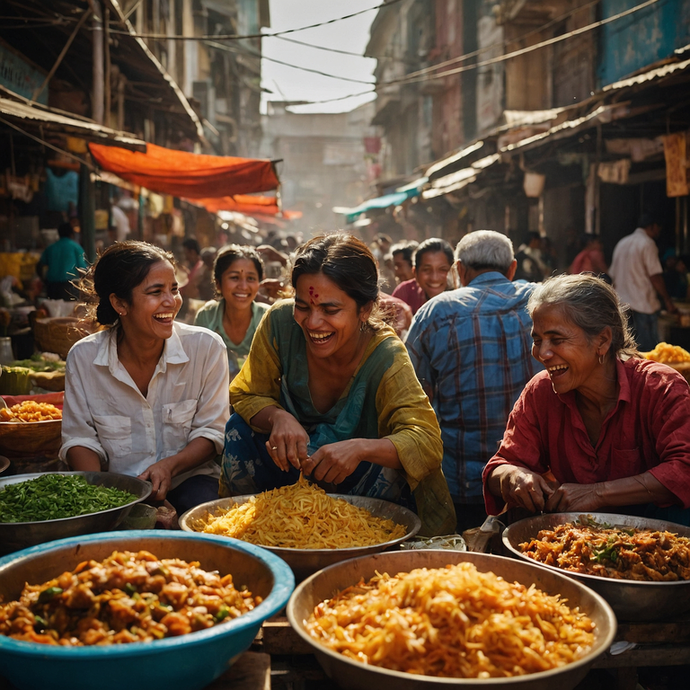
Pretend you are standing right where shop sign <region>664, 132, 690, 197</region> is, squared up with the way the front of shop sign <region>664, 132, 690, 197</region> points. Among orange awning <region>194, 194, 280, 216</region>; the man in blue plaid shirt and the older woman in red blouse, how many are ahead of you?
2

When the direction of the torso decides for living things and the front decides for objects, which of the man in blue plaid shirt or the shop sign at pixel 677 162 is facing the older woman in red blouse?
the shop sign

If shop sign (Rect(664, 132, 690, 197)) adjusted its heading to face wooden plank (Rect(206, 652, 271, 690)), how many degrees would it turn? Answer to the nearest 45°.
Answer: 0° — it already faces it

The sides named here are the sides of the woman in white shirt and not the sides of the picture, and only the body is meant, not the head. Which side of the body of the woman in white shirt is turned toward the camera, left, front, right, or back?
front

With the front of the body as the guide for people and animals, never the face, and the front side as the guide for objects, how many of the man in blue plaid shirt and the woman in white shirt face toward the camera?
1

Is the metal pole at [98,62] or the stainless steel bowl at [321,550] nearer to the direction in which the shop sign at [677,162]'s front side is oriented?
the stainless steel bowl

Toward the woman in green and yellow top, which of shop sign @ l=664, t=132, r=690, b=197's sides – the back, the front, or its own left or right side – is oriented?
front

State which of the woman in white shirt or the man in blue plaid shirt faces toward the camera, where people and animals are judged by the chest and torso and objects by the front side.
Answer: the woman in white shirt

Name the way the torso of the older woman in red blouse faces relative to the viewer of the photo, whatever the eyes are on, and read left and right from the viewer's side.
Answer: facing the viewer and to the left of the viewer

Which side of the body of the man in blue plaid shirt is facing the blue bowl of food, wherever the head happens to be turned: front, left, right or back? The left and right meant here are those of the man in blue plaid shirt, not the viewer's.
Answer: back

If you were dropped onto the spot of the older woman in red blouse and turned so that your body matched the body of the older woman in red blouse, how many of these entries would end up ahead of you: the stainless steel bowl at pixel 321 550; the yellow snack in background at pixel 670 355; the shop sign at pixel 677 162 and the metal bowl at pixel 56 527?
2

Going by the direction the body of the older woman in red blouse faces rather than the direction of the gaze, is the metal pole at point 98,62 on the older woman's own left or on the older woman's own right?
on the older woman's own right

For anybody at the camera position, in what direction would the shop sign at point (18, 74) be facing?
facing the viewer and to the right of the viewer

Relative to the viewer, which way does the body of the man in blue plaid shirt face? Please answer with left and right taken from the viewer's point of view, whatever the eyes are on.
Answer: facing away from the viewer

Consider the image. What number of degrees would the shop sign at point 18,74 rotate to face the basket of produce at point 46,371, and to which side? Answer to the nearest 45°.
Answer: approximately 45° to its right

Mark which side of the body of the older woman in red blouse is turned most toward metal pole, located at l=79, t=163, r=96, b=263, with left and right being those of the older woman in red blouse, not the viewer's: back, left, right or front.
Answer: right

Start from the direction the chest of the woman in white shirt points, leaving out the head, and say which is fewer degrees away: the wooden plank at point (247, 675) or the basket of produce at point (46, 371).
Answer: the wooden plank

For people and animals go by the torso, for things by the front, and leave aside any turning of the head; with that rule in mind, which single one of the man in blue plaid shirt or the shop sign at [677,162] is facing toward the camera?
the shop sign
